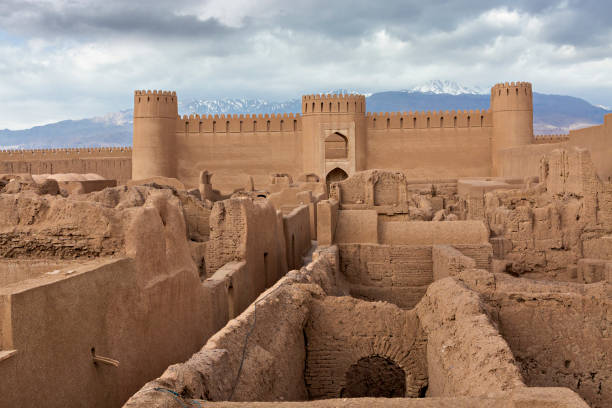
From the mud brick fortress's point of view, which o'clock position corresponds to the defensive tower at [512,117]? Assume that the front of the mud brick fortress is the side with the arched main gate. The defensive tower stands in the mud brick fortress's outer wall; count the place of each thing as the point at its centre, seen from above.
The defensive tower is roughly at 9 o'clock from the mud brick fortress.

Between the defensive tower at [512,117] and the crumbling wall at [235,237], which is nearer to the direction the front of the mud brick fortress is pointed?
the crumbling wall

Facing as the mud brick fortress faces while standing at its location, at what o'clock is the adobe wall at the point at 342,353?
The adobe wall is roughly at 12 o'clock from the mud brick fortress.

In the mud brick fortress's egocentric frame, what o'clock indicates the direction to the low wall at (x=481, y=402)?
The low wall is roughly at 12 o'clock from the mud brick fortress.

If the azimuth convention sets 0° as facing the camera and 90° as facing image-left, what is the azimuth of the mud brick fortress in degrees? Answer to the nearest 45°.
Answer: approximately 0°

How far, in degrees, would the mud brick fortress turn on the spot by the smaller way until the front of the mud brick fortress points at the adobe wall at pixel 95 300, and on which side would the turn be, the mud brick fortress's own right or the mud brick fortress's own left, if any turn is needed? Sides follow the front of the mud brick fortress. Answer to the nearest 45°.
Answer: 0° — it already faces it

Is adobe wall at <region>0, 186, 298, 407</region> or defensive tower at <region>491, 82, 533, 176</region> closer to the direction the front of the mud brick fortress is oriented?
the adobe wall

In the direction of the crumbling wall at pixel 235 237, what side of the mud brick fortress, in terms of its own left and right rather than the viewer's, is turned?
front
